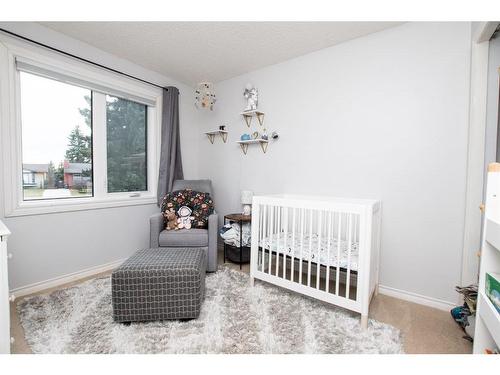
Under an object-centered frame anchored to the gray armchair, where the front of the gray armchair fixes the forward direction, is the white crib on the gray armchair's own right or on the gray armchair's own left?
on the gray armchair's own left

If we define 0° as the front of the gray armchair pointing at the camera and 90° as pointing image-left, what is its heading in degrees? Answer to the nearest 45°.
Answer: approximately 0°

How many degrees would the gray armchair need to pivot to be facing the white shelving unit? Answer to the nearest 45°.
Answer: approximately 45° to its left
